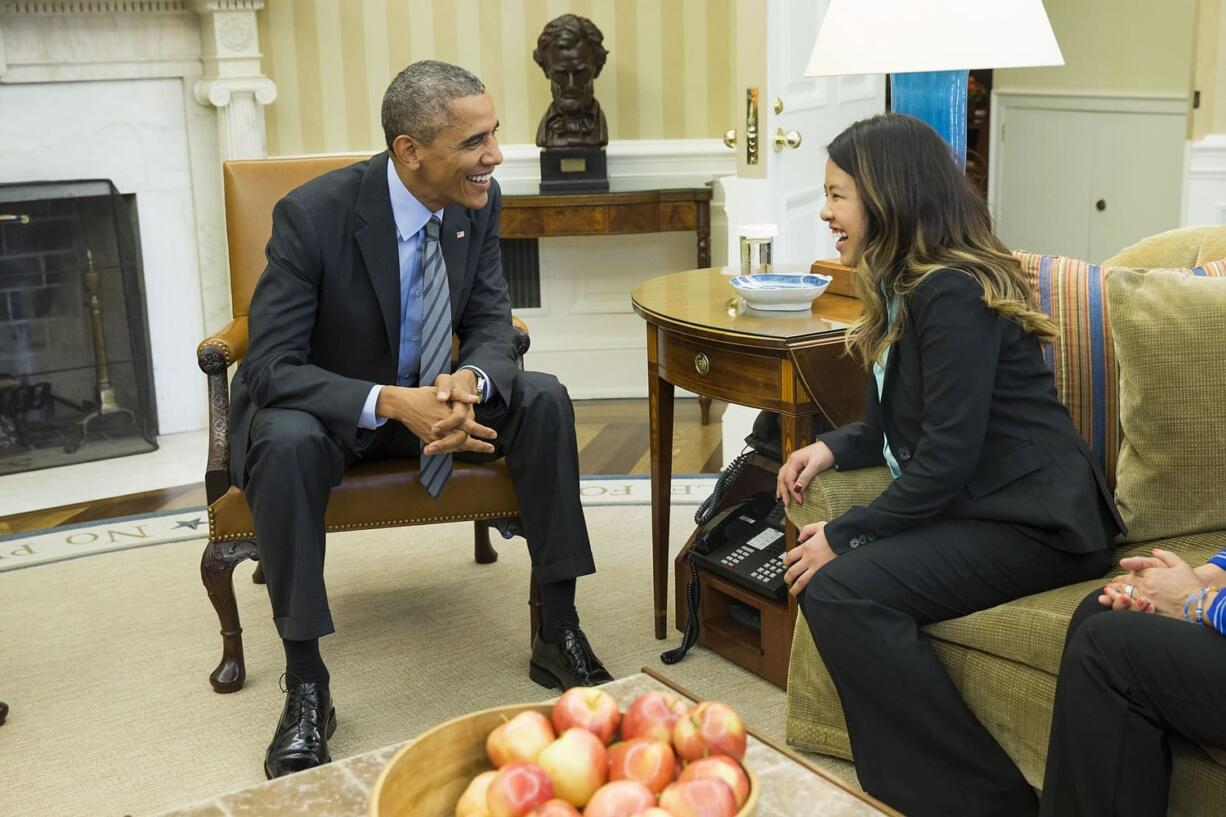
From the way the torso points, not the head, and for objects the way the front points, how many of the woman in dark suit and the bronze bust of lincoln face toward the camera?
1

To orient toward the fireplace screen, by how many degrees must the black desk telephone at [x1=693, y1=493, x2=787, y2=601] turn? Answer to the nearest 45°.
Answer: approximately 90° to its right

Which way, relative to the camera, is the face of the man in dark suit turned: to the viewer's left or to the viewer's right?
to the viewer's right

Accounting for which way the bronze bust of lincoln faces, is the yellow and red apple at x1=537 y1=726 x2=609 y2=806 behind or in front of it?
in front

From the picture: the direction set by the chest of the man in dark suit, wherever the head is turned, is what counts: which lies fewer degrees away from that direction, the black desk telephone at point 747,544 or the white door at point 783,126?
the black desk telephone

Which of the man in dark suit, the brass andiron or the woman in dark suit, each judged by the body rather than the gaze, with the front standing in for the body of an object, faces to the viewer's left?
the woman in dark suit

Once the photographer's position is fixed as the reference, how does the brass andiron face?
facing the viewer and to the right of the viewer

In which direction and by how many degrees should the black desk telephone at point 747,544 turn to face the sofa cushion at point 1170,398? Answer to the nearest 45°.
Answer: approximately 90° to its left

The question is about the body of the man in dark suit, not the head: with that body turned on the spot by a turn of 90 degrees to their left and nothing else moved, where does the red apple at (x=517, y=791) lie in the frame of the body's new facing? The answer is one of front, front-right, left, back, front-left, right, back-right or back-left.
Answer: back-right

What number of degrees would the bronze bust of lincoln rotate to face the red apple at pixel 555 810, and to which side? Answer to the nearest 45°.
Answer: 0° — it already faces it

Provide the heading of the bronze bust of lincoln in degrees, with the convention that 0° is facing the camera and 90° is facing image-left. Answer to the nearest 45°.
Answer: approximately 0°

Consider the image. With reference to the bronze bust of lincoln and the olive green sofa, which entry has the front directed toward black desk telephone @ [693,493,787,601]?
the bronze bust of lincoln

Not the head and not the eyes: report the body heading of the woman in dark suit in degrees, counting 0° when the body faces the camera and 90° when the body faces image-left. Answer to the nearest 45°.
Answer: approximately 90°

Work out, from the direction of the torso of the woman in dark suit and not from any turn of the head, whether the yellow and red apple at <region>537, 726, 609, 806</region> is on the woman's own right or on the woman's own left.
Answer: on the woman's own left

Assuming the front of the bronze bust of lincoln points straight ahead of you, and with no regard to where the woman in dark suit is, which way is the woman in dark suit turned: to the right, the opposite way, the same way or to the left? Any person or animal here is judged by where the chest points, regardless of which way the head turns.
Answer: to the right

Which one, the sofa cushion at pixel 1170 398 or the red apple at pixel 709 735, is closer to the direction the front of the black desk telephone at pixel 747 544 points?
the red apple
